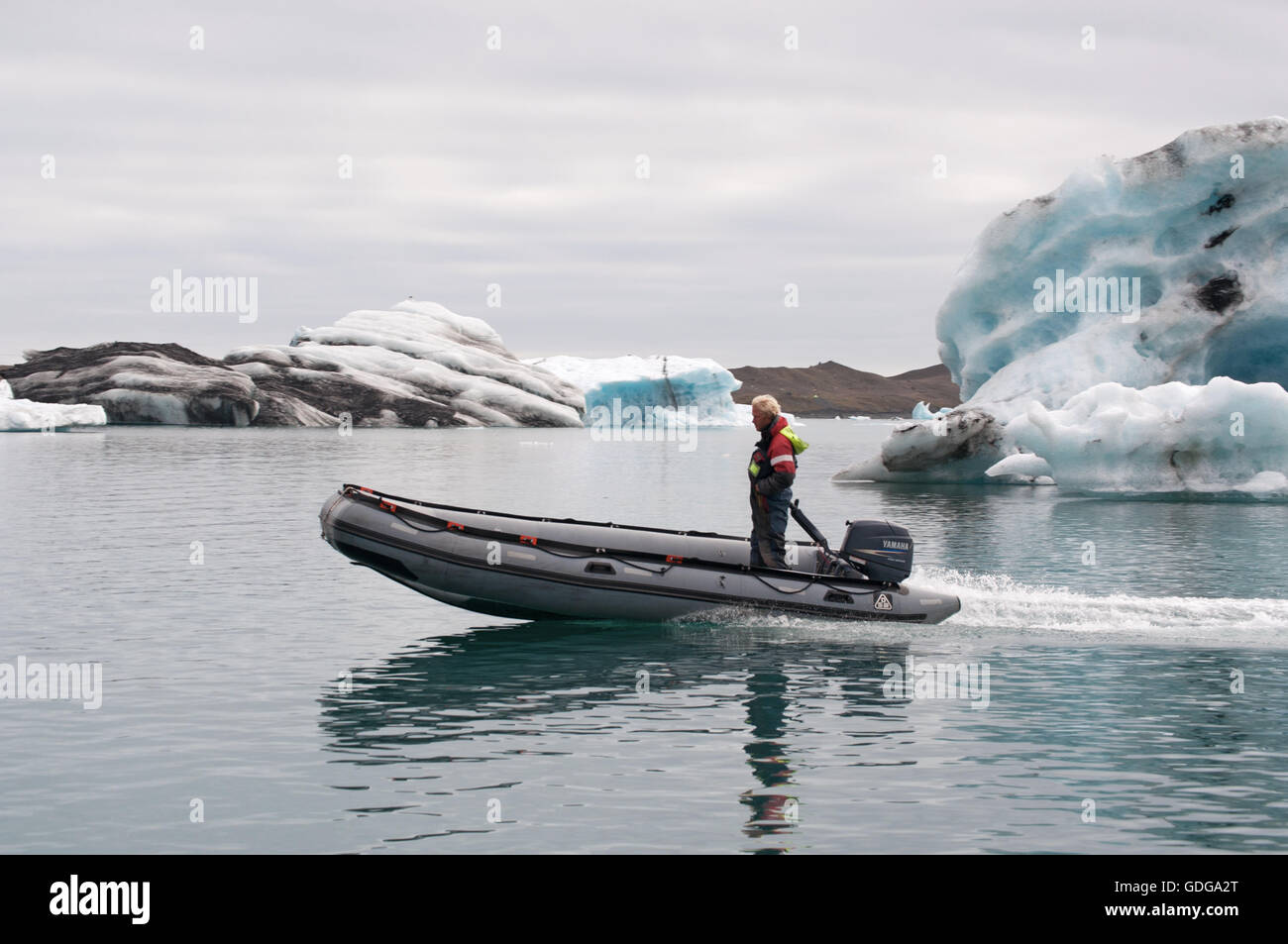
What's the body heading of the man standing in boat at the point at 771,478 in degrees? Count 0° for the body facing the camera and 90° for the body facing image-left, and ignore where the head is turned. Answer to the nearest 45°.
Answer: approximately 90°

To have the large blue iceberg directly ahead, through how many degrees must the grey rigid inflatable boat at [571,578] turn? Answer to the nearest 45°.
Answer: approximately 135° to its right

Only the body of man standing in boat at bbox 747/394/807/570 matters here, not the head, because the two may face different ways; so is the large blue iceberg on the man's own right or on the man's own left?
on the man's own right

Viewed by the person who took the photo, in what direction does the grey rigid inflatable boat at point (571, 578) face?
facing to the left of the viewer

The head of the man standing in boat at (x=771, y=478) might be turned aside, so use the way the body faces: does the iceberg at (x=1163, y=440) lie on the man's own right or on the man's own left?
on the man's own right
